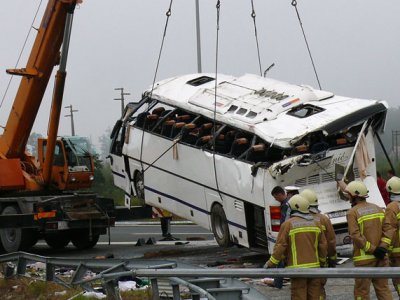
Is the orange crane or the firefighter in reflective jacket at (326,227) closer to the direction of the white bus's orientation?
the orange crane

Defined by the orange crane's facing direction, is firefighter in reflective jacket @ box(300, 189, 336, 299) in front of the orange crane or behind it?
in front

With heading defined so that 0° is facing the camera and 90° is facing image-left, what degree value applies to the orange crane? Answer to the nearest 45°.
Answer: approximately 315°

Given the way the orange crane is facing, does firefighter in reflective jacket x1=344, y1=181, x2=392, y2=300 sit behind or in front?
in front

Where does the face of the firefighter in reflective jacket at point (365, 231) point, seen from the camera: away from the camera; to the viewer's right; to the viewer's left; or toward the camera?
away from the camera

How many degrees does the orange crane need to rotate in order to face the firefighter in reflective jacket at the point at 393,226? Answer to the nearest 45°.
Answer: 0° — it already faces them

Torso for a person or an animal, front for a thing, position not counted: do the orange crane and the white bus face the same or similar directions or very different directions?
very different directions

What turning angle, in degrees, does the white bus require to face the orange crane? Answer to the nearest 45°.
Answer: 0° — it already faces it

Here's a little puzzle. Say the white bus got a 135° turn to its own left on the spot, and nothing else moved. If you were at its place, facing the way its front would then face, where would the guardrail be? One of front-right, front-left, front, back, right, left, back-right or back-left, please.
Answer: front

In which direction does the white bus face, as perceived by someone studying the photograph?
facing away from the viewer and to the left of the viewer

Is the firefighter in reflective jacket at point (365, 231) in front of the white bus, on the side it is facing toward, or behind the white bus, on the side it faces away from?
behind

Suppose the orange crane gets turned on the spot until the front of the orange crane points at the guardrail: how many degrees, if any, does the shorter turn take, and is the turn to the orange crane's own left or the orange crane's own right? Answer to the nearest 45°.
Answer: approximately 45° to the orange crane's own right

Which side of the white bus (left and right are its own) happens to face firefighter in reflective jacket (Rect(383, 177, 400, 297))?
back
